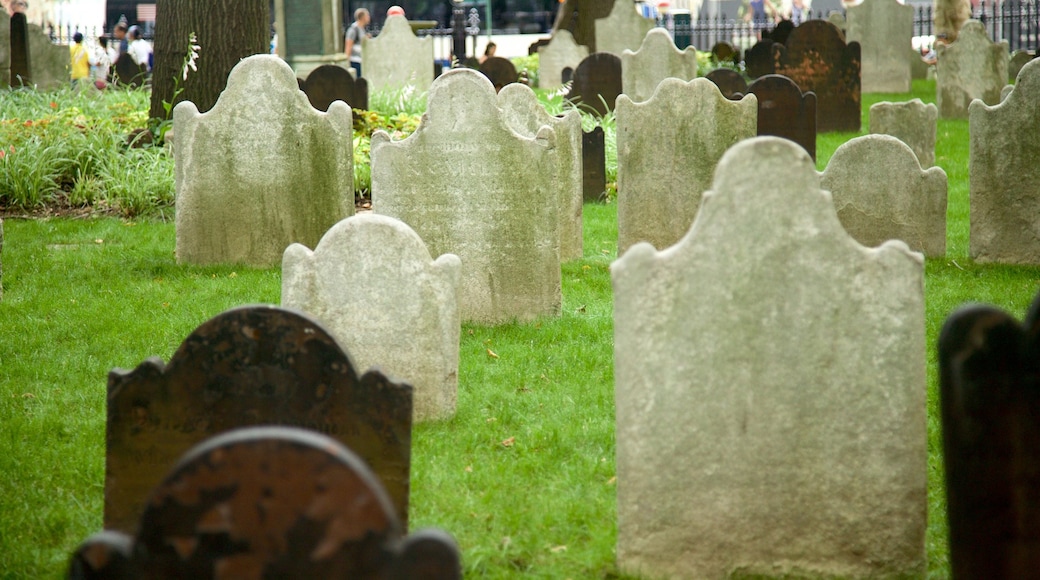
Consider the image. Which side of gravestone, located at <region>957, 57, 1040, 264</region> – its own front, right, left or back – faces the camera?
front

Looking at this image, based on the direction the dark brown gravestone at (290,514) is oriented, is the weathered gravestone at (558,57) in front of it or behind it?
behind

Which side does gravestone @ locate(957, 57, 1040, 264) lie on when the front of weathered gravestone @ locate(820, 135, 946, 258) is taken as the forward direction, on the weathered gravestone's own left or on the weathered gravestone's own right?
on the weathered gravestone's own left

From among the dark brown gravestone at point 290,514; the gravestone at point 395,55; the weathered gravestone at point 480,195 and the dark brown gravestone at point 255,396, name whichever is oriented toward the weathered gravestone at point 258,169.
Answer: the gravestone

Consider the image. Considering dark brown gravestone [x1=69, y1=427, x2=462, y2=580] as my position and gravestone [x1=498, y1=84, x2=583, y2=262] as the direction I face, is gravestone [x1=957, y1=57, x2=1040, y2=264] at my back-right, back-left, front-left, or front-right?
front-right

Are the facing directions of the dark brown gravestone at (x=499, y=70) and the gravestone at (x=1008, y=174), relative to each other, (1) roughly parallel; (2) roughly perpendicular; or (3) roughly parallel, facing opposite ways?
roughly parallel

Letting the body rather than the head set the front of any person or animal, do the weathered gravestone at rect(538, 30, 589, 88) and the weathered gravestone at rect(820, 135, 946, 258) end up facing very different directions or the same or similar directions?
same or similar directions

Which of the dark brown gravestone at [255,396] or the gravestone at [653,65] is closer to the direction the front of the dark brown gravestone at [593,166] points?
the dark brown gravestone

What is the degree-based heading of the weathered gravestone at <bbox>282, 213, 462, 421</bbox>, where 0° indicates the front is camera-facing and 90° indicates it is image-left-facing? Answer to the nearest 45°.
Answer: approximately 0°

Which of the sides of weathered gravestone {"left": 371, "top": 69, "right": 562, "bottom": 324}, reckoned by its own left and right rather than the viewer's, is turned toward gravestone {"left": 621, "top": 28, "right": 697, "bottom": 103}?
back

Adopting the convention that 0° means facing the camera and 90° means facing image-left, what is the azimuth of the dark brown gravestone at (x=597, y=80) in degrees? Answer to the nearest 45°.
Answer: approximately 0°

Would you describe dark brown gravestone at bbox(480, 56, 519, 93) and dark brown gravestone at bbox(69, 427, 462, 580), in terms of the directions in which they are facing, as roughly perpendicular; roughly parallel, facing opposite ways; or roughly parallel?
roughly parallel
